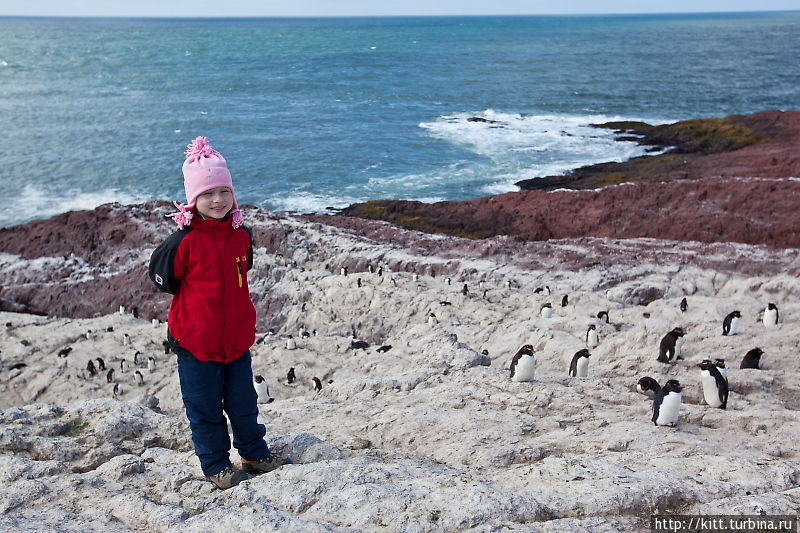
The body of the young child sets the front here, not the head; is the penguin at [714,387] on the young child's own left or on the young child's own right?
on the young child's own left

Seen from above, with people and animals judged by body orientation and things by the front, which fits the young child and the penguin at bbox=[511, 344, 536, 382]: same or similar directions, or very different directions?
same or similar directions

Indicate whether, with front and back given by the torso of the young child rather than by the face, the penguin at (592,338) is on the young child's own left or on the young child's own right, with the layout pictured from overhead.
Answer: on the young child's own left

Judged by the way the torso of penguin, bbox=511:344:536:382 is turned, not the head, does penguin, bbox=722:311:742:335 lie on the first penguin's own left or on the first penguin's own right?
on the first penguin's own left

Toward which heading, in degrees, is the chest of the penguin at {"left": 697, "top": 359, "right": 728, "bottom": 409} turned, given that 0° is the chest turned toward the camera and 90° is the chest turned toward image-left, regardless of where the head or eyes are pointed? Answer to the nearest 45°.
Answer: approximately 45°

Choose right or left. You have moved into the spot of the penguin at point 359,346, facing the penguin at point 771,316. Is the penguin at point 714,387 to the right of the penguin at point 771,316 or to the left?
right

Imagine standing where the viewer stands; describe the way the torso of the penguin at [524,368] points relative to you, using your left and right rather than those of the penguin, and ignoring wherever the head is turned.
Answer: facing the viewer and to the right of the viewer

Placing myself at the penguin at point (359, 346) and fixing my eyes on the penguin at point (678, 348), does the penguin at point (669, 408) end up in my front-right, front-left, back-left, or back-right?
front-right

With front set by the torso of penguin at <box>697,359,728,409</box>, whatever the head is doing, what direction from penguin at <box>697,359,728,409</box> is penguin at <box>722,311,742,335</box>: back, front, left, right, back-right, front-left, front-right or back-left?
back-right

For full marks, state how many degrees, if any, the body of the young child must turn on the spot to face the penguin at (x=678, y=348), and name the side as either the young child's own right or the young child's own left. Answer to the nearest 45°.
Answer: approximately 90° to the young child's own left
